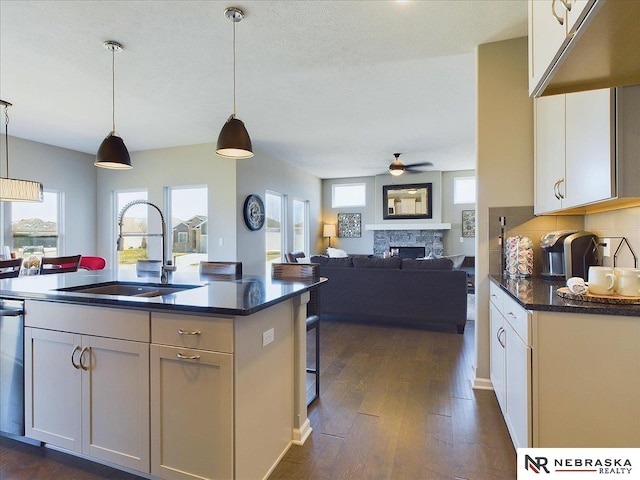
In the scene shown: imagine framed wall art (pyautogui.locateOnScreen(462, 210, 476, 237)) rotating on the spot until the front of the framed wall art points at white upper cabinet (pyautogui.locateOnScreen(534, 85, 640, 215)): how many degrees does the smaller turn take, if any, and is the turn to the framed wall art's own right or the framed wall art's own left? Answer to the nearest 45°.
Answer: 0° — it already faces it

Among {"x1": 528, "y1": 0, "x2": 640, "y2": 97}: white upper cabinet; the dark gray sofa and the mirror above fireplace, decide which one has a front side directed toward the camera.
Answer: the mirror above fireplace

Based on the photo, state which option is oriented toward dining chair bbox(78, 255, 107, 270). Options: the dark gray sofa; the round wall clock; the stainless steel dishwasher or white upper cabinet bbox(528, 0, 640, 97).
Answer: the white upper cabinet

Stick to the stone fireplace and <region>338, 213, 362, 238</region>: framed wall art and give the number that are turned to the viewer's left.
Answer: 0

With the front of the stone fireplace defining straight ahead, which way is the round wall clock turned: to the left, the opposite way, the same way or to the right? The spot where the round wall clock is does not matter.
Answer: to the left

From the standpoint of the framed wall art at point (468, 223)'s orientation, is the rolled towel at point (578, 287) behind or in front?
in front

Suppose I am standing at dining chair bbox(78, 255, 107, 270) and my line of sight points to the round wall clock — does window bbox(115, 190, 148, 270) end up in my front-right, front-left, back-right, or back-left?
front-left

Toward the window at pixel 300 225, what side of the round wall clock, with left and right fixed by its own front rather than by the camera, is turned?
left

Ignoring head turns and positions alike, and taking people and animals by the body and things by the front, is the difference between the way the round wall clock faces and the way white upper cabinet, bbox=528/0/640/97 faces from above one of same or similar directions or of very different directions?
very different directions

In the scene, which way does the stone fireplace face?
toward the camera

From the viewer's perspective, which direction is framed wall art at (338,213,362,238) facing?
toward the camera

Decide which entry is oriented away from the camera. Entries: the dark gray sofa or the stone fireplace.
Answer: the dark gray sofa

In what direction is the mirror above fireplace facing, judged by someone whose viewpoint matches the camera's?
facing the viewer

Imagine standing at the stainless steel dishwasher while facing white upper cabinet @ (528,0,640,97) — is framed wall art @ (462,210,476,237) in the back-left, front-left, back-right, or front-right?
front-left

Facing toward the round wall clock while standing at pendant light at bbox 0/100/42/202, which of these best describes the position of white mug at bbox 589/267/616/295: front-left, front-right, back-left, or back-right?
front-right

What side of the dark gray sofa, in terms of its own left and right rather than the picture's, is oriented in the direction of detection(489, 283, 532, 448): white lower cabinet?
back

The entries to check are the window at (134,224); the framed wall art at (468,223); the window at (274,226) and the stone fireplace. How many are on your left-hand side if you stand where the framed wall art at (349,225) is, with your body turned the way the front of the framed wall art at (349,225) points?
2

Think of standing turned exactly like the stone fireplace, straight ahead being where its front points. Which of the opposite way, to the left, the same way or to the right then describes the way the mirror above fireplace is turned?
the same way

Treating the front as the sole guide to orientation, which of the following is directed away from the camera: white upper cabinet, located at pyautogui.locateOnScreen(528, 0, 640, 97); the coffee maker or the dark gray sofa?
the dark gray sofa

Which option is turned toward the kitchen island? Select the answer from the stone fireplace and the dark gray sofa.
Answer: the stone fireplace

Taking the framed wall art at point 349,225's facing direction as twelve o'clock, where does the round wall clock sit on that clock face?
The round wall clock is roughly at 1 o'clock from the framed wall art.

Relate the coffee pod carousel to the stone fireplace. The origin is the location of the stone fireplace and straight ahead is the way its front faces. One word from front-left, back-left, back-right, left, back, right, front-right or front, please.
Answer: front
